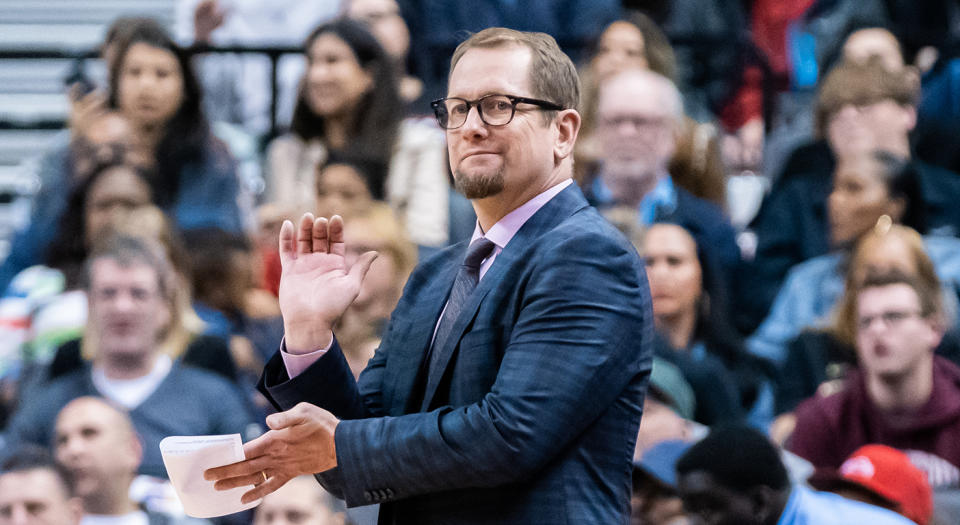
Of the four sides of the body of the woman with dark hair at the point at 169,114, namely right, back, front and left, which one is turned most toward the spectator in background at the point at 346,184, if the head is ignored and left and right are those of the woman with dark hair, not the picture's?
left

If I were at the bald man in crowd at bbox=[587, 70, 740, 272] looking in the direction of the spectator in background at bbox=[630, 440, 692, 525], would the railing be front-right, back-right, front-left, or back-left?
back-right

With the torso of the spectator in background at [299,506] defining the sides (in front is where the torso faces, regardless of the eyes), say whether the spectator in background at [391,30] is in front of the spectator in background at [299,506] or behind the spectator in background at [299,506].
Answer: behind

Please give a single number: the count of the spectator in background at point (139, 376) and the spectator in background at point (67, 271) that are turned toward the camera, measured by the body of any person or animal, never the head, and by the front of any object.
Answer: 2

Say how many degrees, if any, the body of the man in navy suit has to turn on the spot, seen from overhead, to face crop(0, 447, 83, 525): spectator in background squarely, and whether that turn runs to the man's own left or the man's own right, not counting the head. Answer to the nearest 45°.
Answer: approximately 90° to the man's own right

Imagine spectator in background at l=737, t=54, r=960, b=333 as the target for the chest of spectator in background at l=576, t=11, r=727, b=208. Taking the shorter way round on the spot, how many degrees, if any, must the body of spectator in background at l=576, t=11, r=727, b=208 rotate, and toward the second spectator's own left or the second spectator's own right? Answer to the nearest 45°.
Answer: approximately 135° to the second spectator's own left
